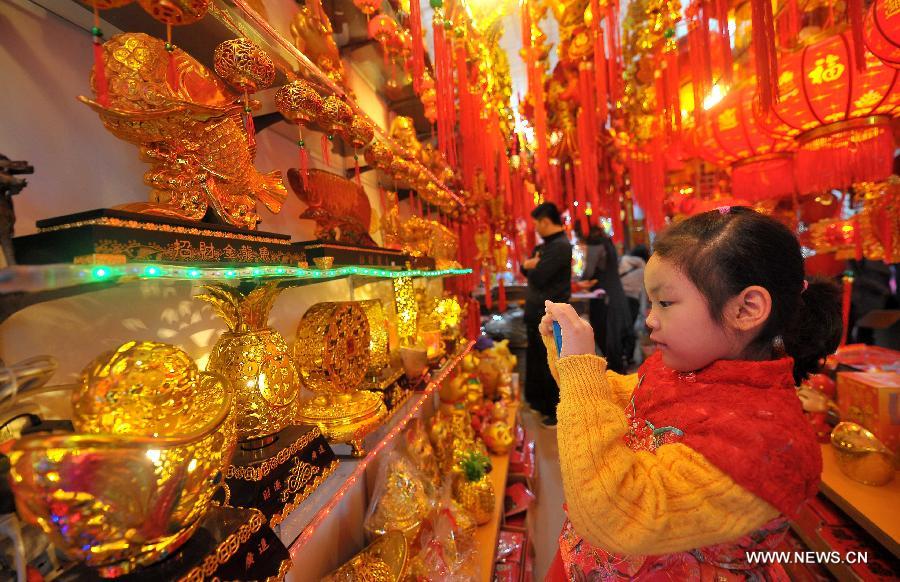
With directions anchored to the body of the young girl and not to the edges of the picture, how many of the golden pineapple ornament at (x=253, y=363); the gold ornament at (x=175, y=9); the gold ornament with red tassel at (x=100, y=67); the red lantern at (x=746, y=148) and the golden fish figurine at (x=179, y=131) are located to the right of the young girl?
1

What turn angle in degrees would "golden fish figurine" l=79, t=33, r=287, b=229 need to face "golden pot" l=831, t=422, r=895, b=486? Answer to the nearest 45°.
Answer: approximately 180°

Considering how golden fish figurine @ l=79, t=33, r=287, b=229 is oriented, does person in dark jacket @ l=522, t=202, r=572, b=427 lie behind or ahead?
behind

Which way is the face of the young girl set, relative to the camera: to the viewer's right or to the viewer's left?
to the viewer's left

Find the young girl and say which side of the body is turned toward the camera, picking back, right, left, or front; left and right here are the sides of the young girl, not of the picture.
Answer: left

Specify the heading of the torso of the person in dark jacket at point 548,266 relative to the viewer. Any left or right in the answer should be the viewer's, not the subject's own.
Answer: facing to the left of the viewer

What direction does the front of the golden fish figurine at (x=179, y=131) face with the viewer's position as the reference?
facing to the left of the viewer
